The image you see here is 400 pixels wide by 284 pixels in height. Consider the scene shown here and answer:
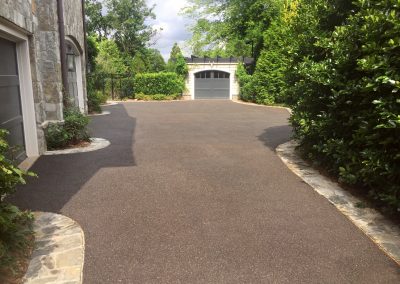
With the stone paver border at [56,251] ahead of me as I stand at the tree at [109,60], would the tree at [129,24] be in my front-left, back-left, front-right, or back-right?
back-left

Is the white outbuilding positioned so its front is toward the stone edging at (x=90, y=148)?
yes

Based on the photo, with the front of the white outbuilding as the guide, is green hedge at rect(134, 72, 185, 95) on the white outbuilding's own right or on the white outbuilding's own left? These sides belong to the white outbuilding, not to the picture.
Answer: on the white outbuilding's own right

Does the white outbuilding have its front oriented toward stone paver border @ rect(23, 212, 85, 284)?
yes

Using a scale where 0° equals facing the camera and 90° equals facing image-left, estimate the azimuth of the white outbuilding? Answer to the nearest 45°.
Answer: approximately 0°

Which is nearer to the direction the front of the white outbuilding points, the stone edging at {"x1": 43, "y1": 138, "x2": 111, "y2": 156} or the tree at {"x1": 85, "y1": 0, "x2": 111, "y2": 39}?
the stone edging

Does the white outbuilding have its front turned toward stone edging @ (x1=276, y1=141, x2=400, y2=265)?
yes

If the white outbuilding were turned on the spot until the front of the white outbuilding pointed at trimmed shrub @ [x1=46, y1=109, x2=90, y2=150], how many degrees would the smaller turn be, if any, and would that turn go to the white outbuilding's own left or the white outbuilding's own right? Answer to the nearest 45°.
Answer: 0° — it already faces it

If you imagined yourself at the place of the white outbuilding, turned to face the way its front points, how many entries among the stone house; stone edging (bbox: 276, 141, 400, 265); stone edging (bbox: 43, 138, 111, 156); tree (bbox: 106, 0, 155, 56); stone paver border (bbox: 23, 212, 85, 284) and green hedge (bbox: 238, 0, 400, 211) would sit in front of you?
5

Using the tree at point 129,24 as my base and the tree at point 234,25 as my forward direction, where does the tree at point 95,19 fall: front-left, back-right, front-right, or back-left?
back-right

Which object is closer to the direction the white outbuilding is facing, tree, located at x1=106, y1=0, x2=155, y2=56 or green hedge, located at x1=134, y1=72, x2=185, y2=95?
the green hedge

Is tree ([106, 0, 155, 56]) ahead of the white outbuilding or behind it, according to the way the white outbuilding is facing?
behind
